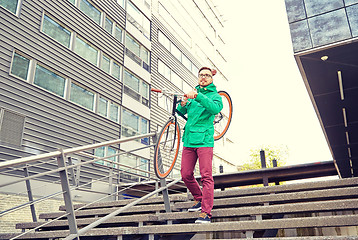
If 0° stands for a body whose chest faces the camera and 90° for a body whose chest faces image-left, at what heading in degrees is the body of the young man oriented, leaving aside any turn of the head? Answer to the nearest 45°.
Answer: approximately 45°
